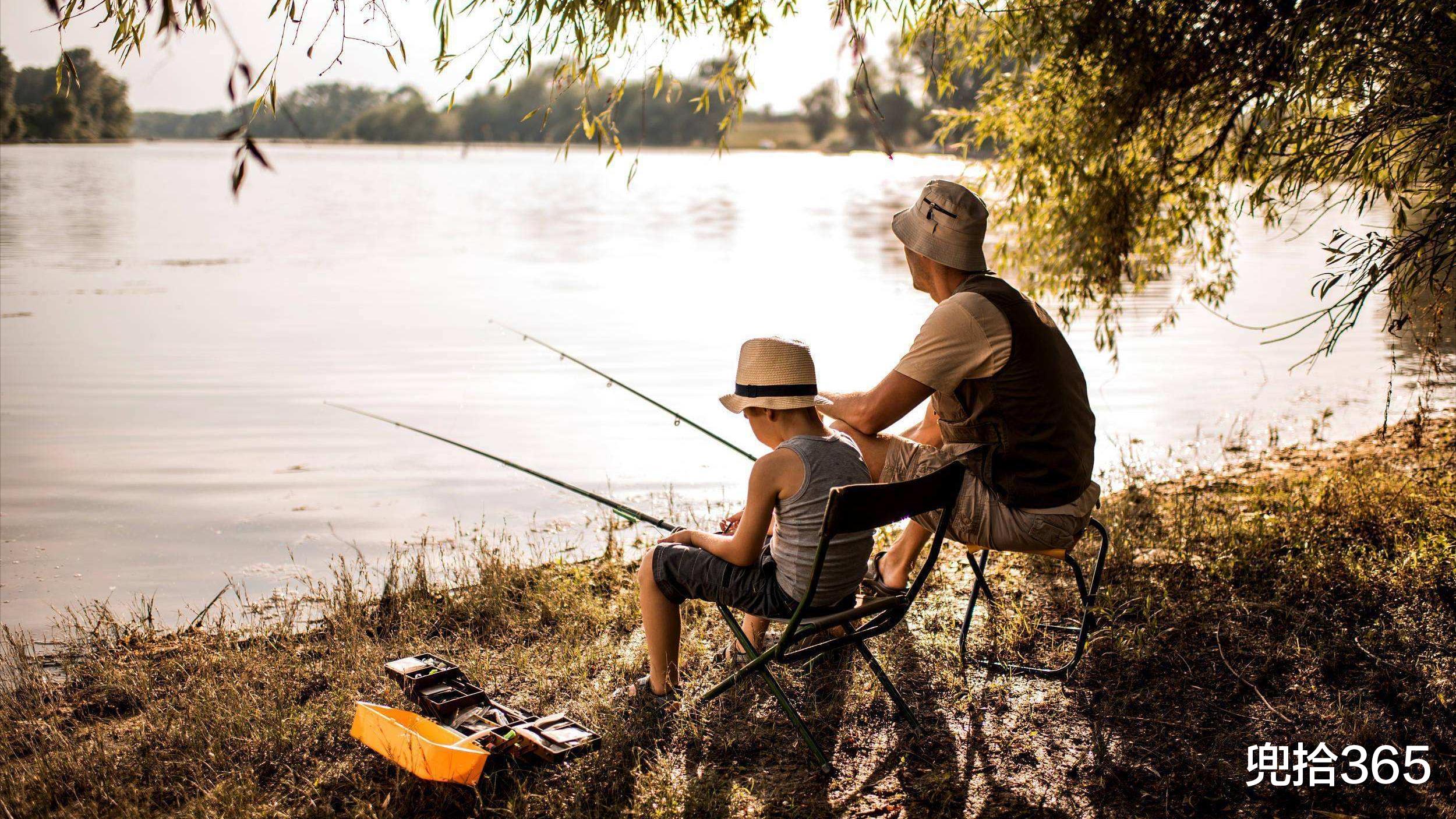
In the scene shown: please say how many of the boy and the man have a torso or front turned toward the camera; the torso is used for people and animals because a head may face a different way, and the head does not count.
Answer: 0

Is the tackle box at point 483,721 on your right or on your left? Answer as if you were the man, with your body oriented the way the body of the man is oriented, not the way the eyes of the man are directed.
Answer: on your left

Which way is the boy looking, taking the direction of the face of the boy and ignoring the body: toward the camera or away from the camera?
away from the camera

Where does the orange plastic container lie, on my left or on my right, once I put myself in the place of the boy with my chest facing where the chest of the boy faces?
on my left

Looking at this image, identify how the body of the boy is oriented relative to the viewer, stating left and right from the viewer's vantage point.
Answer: facing away from the viewer and to the left of the viewer

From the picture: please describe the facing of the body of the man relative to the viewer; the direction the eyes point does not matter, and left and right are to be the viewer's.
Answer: facing away from the viewer and to the left of the viewer

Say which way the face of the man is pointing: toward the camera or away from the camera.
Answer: away from the camera

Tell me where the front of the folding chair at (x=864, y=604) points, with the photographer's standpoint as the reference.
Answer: facing away from the viewer and to the left of the viewer

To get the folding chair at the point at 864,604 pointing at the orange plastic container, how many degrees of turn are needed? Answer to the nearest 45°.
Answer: approximately 45° to its left

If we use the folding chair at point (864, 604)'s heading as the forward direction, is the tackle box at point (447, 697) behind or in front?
in front

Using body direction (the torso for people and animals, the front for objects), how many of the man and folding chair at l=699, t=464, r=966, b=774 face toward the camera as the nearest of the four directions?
0
